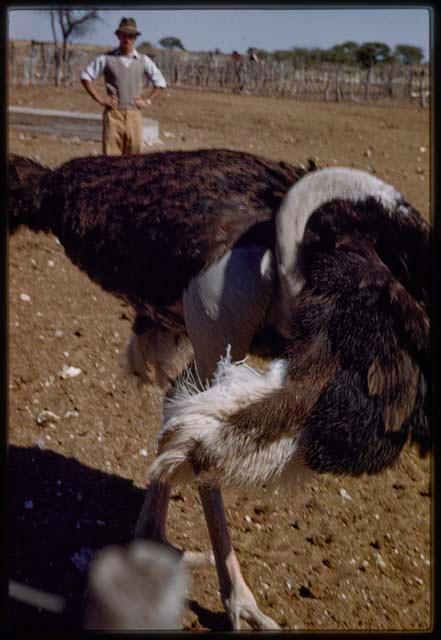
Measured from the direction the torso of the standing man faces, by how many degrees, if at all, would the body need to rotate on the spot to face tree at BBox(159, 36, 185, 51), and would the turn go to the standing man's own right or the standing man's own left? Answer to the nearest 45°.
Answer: approximately 180°

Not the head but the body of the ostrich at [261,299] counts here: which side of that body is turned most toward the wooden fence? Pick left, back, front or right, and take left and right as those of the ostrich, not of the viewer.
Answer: left

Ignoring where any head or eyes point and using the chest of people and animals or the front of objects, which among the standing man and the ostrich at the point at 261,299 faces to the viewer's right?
the ostrich

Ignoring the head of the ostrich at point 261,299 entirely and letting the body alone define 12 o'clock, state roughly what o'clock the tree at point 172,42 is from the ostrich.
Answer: The tree is roughly at 9 o'clock from the ostrich.

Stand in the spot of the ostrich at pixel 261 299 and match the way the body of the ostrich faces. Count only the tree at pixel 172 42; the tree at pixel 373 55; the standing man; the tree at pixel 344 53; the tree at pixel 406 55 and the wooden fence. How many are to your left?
6

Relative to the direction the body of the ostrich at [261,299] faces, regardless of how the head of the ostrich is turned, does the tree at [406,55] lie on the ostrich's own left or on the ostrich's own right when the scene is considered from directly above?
on the ostrich's own left

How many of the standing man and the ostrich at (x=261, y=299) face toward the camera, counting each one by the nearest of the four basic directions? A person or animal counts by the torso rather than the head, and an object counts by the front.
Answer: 1

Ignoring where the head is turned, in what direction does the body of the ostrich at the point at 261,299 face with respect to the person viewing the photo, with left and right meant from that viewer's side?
facing to the right of the viewer

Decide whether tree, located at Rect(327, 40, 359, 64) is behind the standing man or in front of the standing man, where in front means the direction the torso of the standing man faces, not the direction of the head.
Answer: behind

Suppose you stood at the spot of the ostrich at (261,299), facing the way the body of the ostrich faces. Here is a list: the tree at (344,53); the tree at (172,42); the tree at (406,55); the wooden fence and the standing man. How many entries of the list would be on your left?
5

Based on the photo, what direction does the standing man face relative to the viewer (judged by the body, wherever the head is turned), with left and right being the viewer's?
facing the viewer

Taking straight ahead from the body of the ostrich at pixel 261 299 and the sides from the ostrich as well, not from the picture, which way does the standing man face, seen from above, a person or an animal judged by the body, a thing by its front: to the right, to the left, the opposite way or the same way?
to the right
